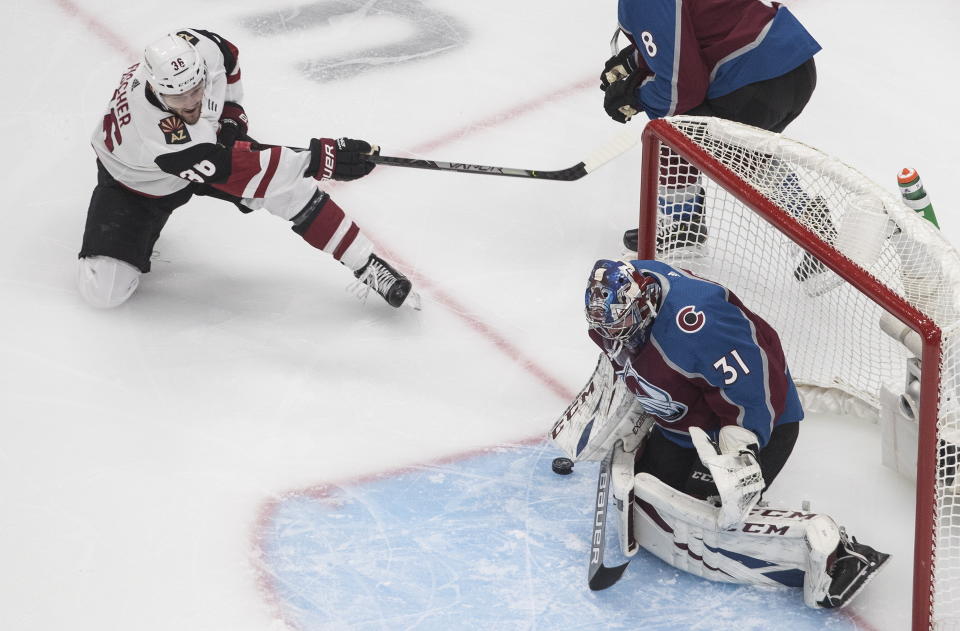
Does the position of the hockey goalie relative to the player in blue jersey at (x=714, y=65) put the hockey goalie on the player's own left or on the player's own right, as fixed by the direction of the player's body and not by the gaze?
on the player's own left

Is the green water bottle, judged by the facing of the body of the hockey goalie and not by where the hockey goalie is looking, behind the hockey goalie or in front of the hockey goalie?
behind

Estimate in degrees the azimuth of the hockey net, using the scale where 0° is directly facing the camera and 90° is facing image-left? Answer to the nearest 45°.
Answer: approximately 45°

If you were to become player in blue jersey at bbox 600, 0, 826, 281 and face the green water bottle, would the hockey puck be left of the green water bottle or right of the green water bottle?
right
